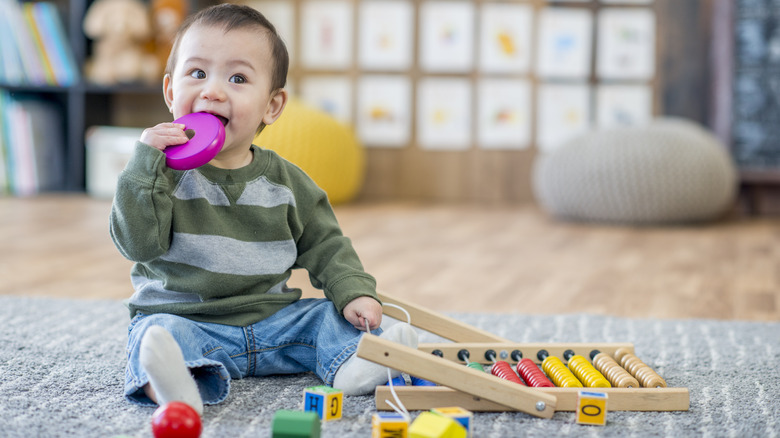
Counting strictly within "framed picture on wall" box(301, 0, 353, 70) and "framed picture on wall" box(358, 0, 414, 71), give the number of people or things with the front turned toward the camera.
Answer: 2

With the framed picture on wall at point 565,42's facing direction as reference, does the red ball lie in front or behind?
in front

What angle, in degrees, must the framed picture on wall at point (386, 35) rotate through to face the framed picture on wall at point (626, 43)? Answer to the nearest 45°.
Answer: approximately 90° to its left

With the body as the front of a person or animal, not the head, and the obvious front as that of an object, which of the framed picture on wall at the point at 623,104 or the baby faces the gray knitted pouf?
the framed picture on wall

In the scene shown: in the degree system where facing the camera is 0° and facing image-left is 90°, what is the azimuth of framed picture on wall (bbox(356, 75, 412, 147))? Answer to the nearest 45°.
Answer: approximately 0°

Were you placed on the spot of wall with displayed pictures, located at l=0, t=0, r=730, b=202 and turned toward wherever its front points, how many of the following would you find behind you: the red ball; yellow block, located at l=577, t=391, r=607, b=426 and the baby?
0

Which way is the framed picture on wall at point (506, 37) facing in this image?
toward the camera

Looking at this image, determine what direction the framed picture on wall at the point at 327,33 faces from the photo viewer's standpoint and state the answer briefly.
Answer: facing the viewer

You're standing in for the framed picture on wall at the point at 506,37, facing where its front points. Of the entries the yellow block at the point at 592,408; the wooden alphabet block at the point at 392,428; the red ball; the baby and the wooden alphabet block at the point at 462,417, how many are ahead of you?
5

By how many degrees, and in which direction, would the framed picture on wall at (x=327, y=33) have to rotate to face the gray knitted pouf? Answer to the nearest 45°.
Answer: approximately 45° to its left

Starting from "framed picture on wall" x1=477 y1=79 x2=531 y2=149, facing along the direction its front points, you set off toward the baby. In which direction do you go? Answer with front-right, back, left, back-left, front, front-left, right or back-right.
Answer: front

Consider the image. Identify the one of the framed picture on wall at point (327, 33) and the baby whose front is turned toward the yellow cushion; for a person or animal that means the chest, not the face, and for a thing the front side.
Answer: the framed picture on wall

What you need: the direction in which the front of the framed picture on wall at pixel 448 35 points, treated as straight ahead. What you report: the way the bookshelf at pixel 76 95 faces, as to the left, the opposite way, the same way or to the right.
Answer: the same way

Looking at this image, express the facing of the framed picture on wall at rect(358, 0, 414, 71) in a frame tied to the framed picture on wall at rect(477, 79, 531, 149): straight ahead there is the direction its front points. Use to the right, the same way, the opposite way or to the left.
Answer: the same way

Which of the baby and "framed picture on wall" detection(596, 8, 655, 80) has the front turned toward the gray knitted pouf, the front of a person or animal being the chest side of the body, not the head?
the framed picture on wall

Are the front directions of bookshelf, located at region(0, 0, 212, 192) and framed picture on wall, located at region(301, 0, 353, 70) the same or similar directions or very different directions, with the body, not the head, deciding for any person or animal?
same or similar directions

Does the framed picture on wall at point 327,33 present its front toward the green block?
yes
